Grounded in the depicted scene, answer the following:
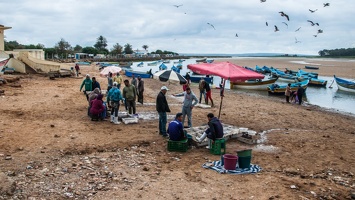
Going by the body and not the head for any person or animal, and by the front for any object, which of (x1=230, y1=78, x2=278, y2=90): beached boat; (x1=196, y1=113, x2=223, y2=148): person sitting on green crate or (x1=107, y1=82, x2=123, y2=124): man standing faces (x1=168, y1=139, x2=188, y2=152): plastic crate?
the person sitting on green crate

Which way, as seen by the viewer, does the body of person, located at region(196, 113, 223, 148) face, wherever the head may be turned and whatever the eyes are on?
to the viewer's left

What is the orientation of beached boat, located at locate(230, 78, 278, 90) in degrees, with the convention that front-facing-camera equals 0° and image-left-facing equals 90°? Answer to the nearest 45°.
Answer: approximately 270°

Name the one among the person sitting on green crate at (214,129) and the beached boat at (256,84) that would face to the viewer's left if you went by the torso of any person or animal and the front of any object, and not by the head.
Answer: the person sitting on green crate

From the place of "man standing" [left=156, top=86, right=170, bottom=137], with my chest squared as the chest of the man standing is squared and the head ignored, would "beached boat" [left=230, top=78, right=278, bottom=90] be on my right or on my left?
on my left

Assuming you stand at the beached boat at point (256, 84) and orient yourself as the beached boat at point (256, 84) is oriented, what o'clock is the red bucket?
The red bucket is roughly at 3 o'clock from the beached boat.

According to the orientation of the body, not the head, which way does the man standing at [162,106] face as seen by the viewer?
to the viewer's right

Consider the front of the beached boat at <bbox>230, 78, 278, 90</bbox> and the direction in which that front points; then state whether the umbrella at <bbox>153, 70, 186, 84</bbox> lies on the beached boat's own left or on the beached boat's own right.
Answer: on the beached boat's own right

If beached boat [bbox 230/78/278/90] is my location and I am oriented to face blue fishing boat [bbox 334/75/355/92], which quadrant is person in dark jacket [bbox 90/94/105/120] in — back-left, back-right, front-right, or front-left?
back-right
